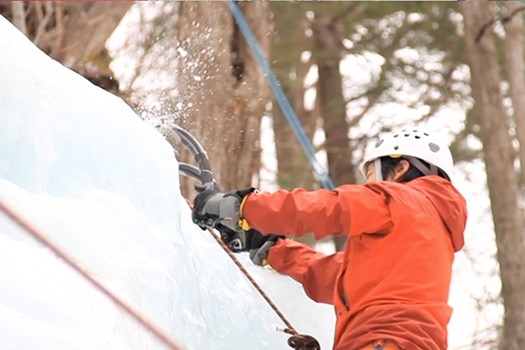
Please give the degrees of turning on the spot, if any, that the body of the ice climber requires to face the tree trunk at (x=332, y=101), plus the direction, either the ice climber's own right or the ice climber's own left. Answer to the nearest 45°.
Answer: approximately 90° to the ice climber's own right

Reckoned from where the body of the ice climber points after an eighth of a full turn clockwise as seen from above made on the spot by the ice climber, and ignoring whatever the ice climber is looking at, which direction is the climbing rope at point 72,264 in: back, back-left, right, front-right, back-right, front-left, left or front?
left

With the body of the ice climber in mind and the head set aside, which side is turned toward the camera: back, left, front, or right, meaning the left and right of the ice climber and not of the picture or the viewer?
left

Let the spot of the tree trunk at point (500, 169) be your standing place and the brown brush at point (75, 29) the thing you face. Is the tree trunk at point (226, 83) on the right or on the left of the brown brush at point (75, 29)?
left

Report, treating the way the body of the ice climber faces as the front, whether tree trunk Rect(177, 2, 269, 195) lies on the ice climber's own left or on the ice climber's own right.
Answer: on the ice climber's own right

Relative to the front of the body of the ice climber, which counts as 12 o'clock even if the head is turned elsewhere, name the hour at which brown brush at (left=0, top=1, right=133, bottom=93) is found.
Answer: The brown brush is roughly at 2 o'clock from the ice climber.

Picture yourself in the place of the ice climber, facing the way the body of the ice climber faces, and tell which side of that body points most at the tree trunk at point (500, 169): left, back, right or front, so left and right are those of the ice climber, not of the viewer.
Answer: right
